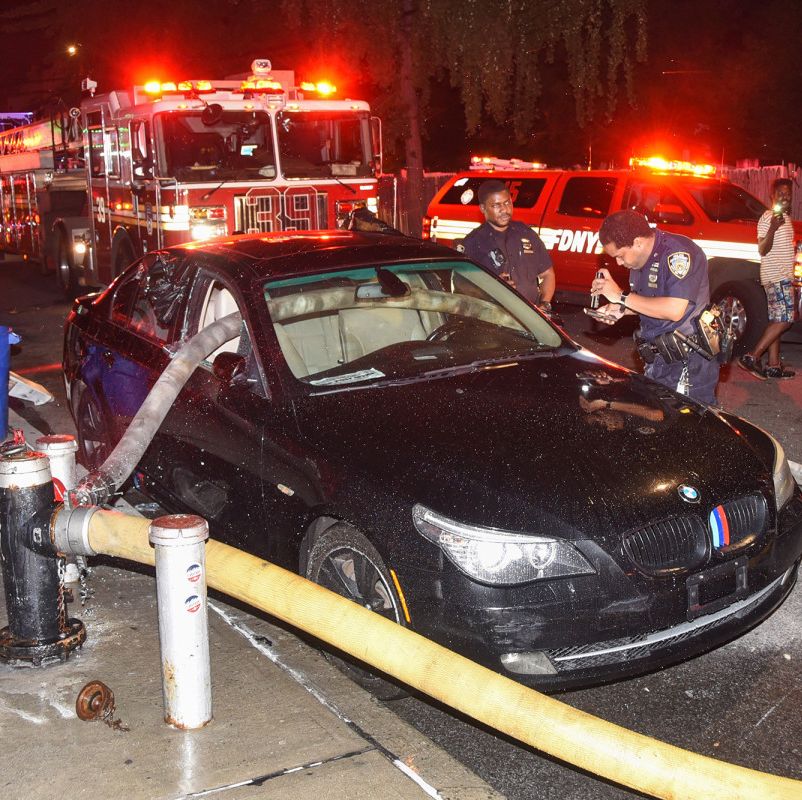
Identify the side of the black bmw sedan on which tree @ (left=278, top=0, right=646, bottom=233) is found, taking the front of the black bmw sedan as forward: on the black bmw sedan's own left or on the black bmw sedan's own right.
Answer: on the black bmw sedan's own left

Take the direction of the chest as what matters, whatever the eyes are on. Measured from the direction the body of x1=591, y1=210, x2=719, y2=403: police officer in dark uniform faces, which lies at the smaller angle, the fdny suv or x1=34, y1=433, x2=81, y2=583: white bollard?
the white bollard

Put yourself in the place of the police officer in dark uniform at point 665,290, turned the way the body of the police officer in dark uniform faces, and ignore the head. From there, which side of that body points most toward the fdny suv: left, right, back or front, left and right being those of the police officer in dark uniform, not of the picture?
right

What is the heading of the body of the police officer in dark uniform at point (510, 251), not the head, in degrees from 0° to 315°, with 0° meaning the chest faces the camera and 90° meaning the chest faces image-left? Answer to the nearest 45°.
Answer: approximately 0°

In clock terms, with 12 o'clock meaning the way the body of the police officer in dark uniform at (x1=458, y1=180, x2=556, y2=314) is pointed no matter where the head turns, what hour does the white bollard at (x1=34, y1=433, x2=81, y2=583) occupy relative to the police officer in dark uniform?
The white bollard is roughly at 1 o'clock from the police officer in dark uniform.

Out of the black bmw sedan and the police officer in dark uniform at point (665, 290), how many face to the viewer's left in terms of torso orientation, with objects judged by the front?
1

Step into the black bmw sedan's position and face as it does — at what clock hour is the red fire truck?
The red fire truck is roughly at 7 o'clock from the black bmw sedan.

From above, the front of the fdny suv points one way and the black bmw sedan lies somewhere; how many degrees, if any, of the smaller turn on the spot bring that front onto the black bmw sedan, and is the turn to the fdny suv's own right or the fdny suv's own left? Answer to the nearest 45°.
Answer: approximately 45° to the fdny suv's own right

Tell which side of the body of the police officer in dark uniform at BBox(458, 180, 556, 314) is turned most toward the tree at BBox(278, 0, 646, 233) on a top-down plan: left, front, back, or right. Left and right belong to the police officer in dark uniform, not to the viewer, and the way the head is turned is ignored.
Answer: back

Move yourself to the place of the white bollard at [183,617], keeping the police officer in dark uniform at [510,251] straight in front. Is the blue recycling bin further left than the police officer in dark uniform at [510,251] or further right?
left

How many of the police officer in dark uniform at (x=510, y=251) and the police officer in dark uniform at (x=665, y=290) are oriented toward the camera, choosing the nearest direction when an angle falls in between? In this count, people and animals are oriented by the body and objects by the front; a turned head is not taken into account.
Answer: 1

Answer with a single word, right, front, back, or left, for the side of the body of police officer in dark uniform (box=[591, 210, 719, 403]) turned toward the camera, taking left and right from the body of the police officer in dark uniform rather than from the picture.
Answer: left

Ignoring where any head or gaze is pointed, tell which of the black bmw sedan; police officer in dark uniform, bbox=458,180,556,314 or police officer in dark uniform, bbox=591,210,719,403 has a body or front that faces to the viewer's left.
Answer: police officer in dark uniform, bbox=591,210,719,403
